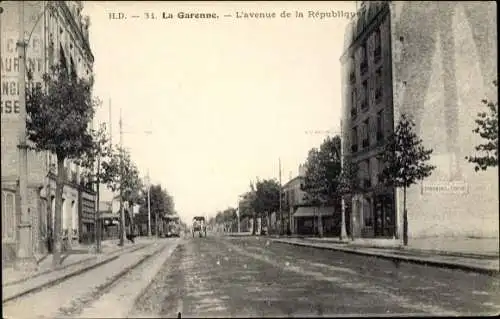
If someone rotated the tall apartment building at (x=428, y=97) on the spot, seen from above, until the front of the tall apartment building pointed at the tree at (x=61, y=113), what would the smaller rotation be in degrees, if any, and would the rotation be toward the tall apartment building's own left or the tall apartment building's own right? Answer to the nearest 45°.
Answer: approximately 45° to the tall apartment building's own left

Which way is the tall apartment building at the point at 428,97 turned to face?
to the viewer's left

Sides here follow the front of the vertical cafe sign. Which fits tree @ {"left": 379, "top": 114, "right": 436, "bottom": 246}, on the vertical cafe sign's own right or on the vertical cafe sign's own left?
on the vertical cafe sign's own left
